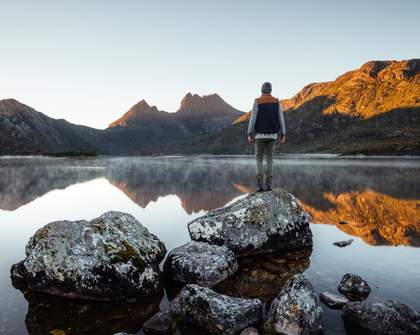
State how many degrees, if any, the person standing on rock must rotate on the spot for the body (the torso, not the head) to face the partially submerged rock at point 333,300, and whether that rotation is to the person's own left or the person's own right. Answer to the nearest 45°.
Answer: approximately 180°

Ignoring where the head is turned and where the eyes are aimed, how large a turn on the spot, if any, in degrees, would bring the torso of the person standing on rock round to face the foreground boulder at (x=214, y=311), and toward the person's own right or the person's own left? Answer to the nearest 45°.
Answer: approximately 180°

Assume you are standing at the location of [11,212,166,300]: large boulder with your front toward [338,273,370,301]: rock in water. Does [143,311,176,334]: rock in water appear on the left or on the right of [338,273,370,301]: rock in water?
right

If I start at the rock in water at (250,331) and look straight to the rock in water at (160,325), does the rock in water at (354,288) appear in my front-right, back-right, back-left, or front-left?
back-right

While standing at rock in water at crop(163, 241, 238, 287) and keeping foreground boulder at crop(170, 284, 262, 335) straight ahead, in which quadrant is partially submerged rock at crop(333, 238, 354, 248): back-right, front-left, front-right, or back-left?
back-left

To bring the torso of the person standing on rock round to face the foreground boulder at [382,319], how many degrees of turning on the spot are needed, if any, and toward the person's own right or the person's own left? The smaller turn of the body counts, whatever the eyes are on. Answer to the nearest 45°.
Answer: approximately 180°

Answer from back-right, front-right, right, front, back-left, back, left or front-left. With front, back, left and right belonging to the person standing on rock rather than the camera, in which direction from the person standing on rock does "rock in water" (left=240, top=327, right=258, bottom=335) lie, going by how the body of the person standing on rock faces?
back

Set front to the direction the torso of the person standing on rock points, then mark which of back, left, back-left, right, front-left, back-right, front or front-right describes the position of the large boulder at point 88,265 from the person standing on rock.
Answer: back-left

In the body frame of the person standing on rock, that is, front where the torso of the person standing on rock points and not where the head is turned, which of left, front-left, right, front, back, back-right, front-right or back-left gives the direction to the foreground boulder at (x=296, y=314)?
back

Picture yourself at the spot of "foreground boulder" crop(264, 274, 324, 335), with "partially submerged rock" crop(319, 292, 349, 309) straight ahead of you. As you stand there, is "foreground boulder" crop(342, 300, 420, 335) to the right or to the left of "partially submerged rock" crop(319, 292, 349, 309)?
right

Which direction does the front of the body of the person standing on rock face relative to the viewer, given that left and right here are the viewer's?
facing away from the viewer

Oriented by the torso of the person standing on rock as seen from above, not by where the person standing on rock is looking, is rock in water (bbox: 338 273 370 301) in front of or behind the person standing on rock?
behind

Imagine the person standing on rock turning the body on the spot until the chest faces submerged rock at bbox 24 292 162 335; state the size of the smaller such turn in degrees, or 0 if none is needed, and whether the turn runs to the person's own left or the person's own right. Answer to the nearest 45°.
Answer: approximately 135° to the person's own left

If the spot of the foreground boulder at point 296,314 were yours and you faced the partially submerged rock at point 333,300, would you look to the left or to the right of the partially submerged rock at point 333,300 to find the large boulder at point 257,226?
left
